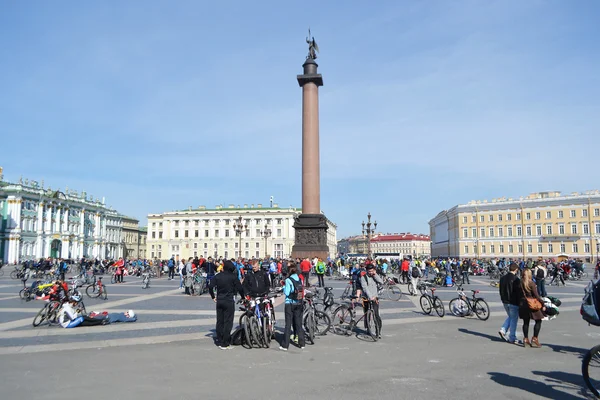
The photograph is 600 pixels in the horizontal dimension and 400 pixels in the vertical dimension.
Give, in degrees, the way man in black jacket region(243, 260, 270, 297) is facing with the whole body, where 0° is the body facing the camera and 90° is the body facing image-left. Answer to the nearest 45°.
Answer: approximately 0°

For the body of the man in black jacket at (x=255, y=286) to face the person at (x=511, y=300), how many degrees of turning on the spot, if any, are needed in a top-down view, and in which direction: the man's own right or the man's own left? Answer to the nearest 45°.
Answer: approximately 90° to the man's own left

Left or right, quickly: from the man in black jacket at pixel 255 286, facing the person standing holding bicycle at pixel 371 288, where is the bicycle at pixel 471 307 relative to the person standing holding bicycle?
left

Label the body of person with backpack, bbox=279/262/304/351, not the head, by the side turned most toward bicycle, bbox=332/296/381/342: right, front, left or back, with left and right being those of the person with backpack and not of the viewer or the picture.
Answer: right

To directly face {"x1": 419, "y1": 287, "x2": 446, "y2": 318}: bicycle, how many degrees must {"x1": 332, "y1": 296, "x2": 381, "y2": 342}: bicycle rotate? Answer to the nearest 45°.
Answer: approximately 90° to its left

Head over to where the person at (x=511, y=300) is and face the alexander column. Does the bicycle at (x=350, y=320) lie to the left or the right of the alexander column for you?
left

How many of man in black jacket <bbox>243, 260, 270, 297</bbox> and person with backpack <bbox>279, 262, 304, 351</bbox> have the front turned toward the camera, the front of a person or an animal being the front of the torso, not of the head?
1

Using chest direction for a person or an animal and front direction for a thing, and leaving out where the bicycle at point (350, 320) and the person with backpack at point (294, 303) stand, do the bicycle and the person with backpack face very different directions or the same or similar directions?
very different directions

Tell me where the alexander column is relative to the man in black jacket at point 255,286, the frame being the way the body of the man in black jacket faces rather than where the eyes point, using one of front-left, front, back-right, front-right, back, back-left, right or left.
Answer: back

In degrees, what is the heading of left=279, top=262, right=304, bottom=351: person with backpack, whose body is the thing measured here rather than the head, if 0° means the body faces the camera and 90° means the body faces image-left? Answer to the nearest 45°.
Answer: approximately 135°

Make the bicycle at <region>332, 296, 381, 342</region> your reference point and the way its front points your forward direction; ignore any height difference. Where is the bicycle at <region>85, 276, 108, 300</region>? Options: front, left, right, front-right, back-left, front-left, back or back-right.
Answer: back
